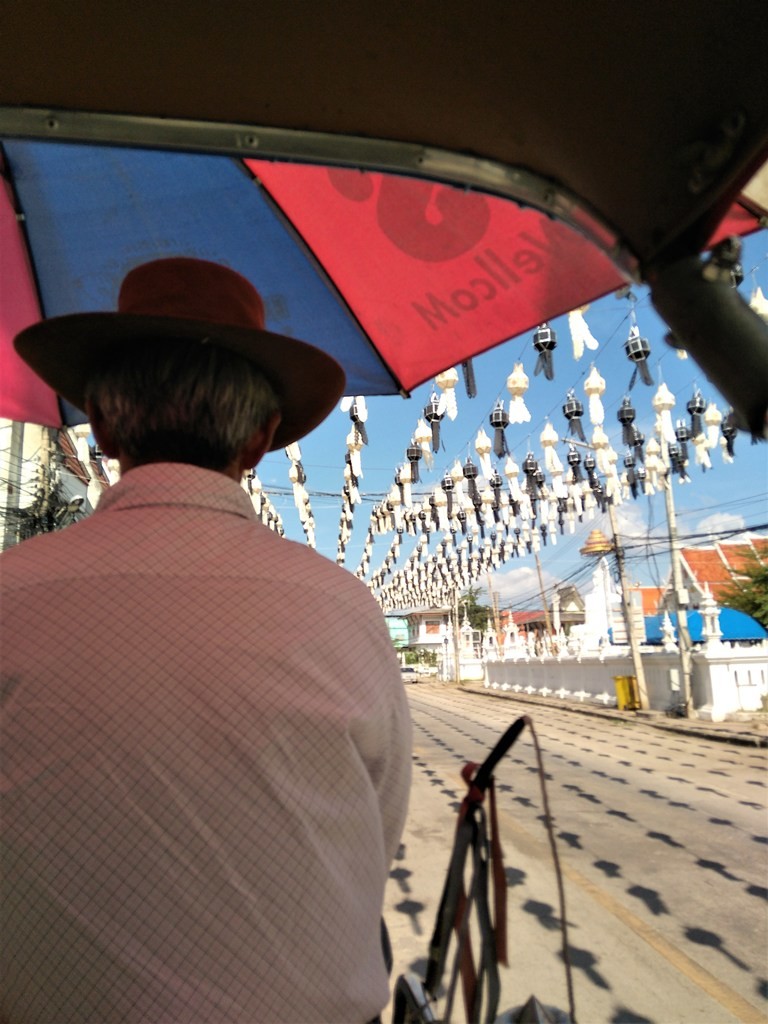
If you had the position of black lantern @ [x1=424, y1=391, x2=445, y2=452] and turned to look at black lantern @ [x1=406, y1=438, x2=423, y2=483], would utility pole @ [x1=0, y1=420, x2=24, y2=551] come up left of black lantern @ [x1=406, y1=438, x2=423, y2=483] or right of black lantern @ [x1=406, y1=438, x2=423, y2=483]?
left

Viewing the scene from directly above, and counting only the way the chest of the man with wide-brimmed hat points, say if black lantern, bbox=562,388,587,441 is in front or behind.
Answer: in front

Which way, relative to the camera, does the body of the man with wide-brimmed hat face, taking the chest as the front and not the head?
away from the camera

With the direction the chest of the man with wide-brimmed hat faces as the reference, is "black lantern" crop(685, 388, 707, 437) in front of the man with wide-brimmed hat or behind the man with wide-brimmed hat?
in front

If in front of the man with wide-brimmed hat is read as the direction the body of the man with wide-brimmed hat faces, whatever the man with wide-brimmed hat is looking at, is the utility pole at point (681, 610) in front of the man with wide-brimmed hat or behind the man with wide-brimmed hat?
in front

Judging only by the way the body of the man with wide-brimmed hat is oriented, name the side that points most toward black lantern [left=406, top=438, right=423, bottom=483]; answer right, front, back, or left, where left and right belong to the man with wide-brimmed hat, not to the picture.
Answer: front

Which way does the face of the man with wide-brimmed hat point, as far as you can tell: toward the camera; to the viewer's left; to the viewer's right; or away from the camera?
away from the camera

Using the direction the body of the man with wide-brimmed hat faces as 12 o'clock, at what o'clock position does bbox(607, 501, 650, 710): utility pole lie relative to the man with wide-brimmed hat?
The utility pole is roughly at 1 o'clock from the man with wide-brimmed hat.

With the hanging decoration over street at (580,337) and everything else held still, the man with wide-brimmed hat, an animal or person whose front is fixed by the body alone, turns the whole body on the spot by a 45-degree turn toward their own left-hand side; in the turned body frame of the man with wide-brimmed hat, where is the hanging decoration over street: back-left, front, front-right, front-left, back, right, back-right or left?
right

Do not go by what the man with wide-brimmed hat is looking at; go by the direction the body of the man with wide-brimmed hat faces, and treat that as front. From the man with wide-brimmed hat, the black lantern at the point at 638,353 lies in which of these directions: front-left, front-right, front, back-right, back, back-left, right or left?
front-right
